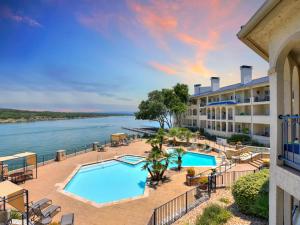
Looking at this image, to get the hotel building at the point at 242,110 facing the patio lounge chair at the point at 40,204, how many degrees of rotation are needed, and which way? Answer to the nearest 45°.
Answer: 0° — it already faces it

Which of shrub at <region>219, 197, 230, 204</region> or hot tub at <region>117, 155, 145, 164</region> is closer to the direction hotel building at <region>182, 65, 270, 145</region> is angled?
the hot tub

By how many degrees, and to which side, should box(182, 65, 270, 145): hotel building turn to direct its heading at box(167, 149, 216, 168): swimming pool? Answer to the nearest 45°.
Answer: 0° — it already faces it

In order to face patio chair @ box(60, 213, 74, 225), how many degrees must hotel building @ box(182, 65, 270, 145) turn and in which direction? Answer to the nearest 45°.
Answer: approximately 45° to its left

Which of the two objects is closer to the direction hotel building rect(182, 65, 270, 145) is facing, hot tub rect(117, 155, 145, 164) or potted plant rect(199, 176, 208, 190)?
the hot tub

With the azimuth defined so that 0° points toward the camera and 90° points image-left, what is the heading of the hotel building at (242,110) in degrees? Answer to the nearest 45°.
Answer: approximately 45°

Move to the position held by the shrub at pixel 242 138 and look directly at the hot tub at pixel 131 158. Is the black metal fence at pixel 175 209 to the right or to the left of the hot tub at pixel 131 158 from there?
left

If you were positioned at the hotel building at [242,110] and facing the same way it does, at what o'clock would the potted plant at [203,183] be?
The potted plant is roughly at 11 o'clock from the hotel building.
